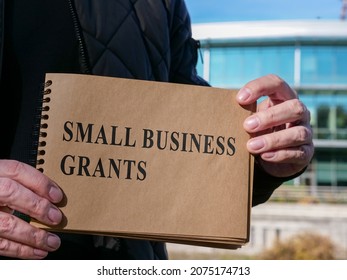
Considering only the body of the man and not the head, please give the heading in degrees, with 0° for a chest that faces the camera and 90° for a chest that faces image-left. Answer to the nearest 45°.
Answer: approximately 0°

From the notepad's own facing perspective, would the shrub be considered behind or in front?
behind

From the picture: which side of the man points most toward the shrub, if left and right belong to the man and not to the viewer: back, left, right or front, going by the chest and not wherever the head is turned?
back

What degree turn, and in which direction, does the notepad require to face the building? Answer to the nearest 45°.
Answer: approximately 180°

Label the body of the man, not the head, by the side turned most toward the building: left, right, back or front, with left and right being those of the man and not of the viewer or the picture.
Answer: back
